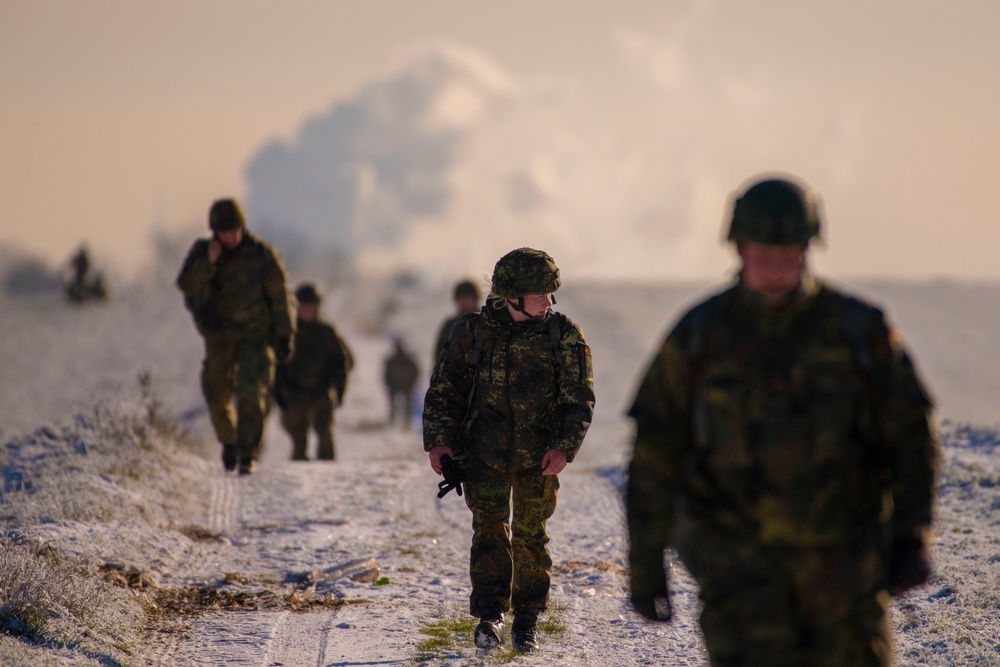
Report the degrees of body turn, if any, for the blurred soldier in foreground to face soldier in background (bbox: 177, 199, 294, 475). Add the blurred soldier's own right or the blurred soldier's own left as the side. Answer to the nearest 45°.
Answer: approximately 135° to the blurred soldier's own right

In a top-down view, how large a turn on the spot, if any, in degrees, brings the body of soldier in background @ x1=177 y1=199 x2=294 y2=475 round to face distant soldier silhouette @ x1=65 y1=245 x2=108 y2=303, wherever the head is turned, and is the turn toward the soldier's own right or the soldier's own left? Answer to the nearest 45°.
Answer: approximately 180°

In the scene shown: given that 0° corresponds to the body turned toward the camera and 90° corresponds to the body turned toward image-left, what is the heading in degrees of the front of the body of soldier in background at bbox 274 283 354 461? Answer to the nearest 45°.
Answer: approximately 0°

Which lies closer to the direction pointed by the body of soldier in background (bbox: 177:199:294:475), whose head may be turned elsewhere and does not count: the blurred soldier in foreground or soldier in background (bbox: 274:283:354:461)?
the blurred soldier in foreground

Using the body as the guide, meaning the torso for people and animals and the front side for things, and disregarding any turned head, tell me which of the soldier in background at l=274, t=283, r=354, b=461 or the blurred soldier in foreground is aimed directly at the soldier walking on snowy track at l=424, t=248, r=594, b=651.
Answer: the soldier in background

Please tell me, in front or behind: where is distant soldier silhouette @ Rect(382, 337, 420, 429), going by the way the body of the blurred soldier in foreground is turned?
behind

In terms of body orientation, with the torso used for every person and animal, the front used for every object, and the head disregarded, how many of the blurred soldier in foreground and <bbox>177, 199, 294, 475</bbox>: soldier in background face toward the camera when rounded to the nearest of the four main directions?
2

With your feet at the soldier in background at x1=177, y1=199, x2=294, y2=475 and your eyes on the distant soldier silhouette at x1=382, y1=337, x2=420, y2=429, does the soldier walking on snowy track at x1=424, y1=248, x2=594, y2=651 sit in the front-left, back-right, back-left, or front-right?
back-right
